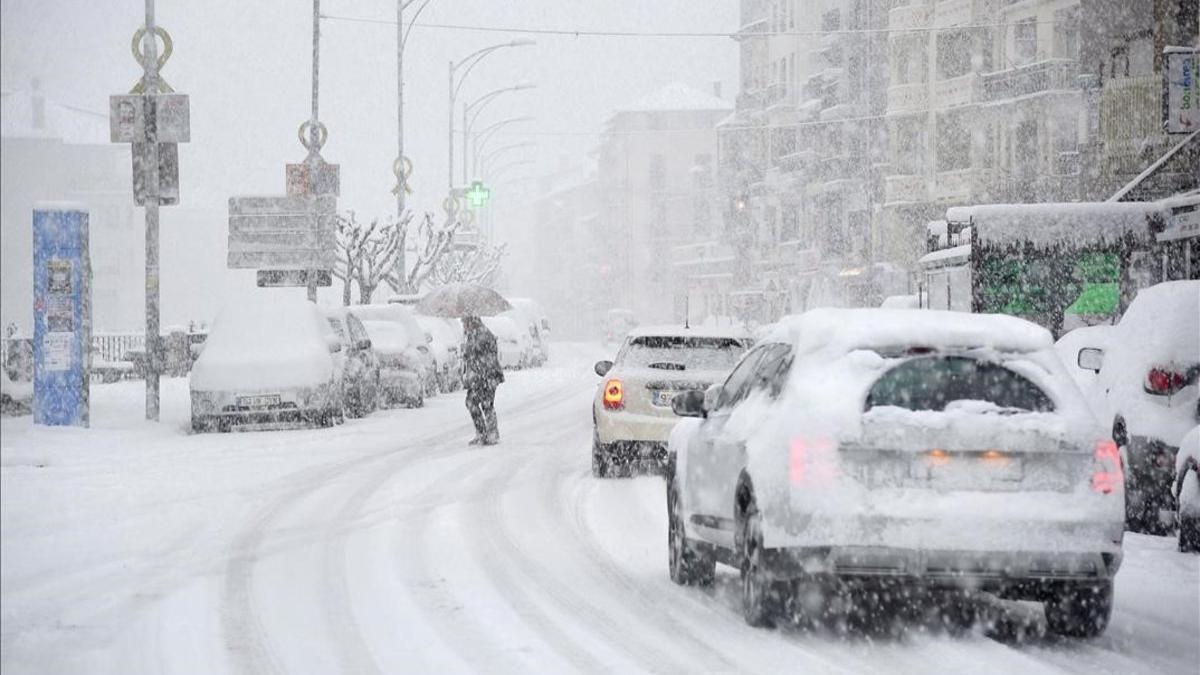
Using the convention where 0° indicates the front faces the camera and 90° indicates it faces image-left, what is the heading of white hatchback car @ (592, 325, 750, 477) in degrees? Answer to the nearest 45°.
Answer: approximately 180°

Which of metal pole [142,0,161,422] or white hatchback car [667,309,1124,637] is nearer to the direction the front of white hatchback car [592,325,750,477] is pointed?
the metal pole

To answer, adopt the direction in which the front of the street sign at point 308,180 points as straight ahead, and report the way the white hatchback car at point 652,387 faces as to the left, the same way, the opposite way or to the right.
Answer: the opposite way

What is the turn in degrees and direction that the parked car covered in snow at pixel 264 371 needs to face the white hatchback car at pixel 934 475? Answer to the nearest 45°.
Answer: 0° — it already faces it

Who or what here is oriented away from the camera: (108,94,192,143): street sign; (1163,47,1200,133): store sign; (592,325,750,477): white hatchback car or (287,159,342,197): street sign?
the white hatchback car

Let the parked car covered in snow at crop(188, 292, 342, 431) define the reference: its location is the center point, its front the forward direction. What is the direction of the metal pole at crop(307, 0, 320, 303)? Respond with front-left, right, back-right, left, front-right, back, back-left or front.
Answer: back

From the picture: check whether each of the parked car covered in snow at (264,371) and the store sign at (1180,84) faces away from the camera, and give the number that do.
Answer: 0

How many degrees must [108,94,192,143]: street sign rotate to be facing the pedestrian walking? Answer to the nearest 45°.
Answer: approximately 45° to its left
